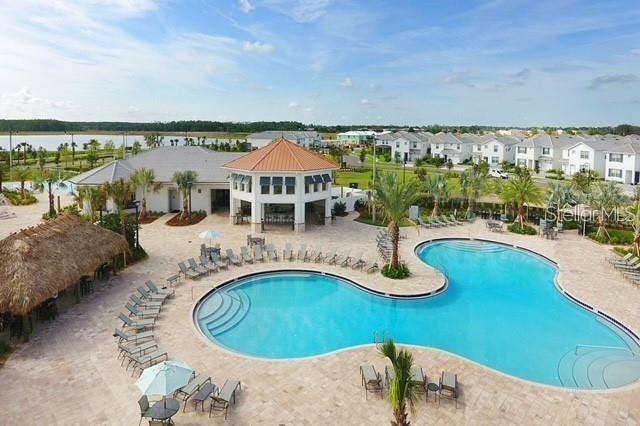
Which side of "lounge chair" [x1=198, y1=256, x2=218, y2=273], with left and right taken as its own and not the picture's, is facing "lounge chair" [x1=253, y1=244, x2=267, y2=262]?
left

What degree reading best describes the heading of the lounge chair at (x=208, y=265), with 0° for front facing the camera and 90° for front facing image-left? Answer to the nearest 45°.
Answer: approximately 315°

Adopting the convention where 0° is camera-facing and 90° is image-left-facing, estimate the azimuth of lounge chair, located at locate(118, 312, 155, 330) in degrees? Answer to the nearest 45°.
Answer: approximately 270°

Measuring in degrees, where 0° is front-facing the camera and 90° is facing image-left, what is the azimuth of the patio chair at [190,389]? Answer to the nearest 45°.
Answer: approximately 45°
